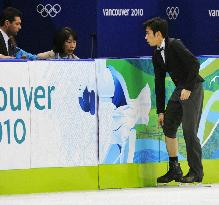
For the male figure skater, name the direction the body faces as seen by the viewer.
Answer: to the viewer's left

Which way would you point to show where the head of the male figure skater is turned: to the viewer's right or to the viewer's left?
to the viewer's left
